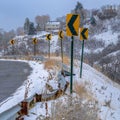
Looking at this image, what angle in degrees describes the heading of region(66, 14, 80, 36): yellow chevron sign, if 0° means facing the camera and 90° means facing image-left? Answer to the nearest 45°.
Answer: approximately 0°
